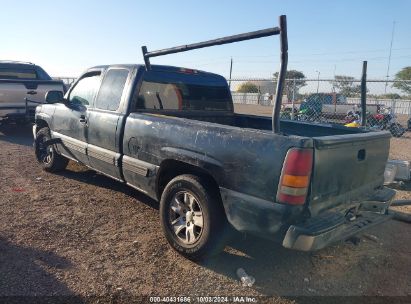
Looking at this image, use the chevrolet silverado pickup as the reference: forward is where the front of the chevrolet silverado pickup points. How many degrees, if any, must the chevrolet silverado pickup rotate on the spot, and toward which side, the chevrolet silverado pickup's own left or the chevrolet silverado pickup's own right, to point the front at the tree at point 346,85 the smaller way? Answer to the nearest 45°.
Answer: approximately 90° to the chevrolet silverado pickup's own right

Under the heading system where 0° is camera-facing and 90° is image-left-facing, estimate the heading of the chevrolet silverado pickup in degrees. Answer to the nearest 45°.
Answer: approximately 135°

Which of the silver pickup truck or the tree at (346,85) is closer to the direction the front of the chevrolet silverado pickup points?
the silver pickup truck

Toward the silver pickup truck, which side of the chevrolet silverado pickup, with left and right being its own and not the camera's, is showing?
front
